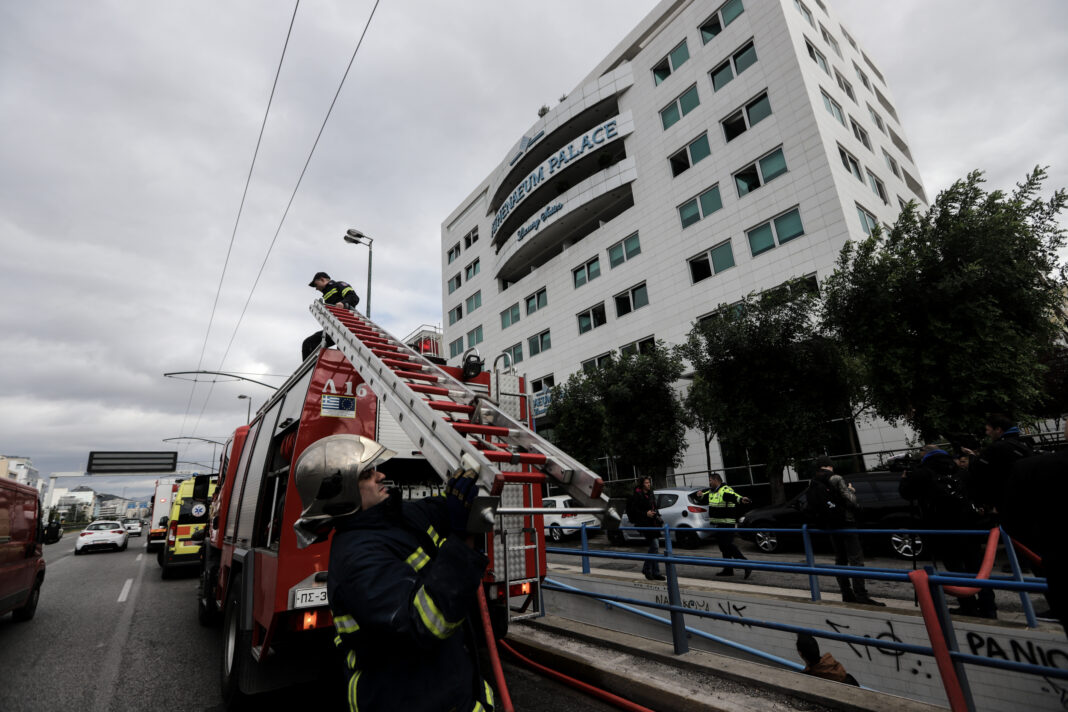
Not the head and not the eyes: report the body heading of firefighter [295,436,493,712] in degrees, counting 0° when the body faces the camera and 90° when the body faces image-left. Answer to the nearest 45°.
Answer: approximately 270°

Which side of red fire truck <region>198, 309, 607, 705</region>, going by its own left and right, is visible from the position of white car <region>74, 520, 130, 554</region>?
front

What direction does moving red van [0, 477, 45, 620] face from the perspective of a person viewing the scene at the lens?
facing away from the viewer and to the right of the viewer

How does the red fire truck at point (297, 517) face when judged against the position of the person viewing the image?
facing away from the viewer and to the left of the viewer

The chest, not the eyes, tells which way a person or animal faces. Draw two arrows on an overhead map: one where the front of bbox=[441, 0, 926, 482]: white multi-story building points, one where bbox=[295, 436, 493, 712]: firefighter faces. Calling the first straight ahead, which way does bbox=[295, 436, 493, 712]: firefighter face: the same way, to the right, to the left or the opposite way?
the opposite way

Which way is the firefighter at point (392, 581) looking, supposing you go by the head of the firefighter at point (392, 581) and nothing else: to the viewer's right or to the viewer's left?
to the viewer's right

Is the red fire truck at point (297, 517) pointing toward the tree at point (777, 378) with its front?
no

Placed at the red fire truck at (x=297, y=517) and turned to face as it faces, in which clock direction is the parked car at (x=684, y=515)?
The parked car is roughly at 3 o'clock from the red fire truck.

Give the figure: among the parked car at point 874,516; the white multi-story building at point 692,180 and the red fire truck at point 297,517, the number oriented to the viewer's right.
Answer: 0

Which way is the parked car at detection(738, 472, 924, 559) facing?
to the viewer's left

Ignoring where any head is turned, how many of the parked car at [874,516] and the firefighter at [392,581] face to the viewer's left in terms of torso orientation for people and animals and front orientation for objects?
1

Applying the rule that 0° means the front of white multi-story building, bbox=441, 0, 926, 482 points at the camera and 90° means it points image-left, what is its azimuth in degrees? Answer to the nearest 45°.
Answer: approximately 45°

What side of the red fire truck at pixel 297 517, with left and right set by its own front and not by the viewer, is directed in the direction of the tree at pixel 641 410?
right

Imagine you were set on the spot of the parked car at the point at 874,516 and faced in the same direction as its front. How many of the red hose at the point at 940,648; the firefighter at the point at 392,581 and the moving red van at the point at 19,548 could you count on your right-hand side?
0

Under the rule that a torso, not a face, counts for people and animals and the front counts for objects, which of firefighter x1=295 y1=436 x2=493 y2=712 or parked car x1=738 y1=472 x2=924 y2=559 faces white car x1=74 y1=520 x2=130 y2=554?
the parked car
